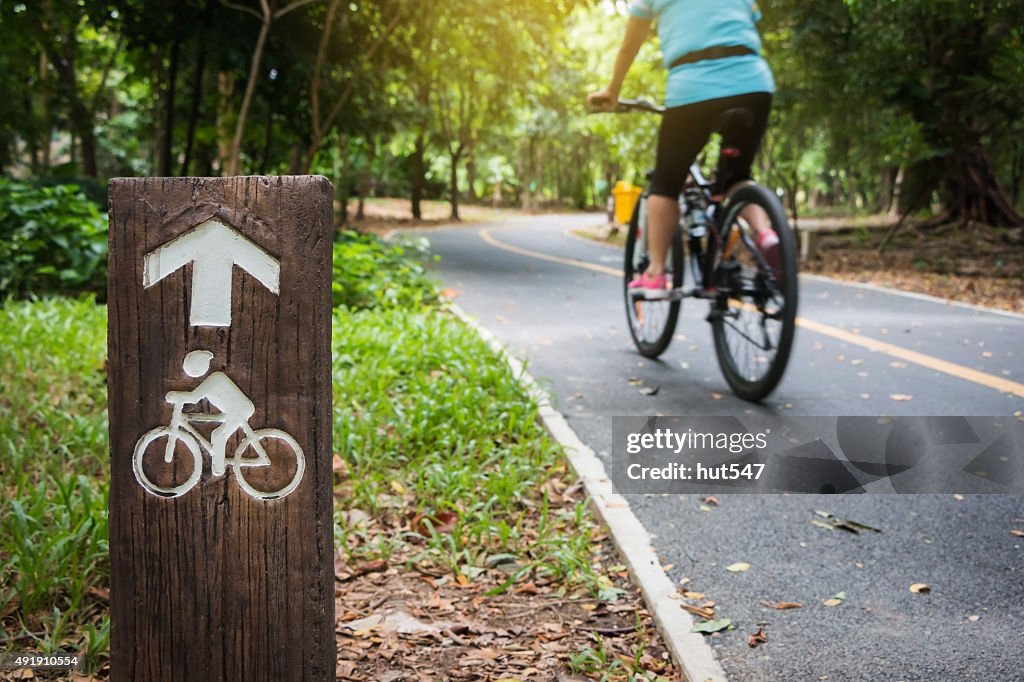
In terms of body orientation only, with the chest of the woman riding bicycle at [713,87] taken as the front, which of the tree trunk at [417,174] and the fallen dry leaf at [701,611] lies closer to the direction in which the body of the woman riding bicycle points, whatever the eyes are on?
the tree trunk

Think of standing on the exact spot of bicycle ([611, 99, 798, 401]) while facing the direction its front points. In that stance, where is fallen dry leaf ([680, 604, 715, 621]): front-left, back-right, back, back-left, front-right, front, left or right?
back-left

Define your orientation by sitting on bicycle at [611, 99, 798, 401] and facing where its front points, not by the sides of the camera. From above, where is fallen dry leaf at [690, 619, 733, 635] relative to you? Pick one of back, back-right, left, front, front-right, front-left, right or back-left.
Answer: back-left

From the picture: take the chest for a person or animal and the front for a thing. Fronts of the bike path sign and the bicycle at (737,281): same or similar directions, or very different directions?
very different directions

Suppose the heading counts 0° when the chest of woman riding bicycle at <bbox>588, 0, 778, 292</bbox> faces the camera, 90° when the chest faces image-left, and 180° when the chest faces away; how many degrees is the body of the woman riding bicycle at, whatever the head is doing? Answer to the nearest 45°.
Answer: approximately 135°

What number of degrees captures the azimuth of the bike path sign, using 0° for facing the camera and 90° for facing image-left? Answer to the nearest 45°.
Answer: approximately 0°

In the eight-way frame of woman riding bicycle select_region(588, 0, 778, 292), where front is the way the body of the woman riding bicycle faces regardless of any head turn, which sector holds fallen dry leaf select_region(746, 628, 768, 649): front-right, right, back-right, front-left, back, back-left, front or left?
back-left

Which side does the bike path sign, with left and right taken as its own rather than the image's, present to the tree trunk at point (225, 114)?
back

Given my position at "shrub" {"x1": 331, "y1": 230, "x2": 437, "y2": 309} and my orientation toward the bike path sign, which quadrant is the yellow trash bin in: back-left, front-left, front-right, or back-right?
back-left

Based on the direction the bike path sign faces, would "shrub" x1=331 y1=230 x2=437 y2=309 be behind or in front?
behind

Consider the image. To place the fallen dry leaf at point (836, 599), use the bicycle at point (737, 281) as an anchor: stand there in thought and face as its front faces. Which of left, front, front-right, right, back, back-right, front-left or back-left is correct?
back-left

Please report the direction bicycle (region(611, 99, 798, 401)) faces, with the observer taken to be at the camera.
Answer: facing away from the viewer and to the left of the viewer

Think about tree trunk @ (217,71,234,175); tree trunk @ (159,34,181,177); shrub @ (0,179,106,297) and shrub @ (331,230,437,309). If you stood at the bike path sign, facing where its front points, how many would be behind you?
4
